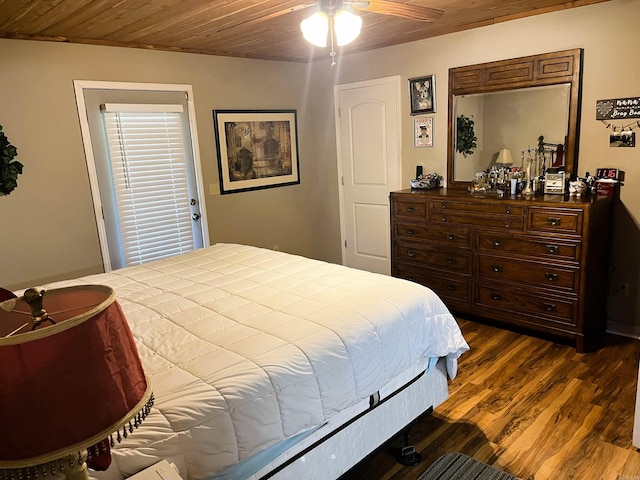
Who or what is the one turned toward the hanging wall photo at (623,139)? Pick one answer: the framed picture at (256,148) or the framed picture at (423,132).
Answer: the framed picture at (256,148)

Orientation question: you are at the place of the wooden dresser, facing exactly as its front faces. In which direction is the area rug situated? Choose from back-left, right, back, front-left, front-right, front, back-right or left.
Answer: front-left

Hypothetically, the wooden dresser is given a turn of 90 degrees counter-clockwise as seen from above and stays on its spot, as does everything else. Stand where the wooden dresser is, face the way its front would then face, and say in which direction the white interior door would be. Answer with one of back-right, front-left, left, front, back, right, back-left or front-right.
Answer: back

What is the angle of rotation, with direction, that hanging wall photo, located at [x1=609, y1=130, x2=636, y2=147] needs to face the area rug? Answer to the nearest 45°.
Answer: approximately 45° to its left

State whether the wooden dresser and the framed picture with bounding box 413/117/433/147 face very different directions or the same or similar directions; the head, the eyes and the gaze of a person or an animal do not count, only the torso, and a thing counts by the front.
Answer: same or similar directions

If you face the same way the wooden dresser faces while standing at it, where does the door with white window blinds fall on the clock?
The door with white window blinds is roughly at 1 o'clock from the wooden dresser.

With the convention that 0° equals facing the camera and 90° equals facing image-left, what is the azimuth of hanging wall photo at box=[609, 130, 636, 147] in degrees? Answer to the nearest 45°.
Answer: approximately 45°

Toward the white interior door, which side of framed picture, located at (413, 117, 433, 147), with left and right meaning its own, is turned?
right

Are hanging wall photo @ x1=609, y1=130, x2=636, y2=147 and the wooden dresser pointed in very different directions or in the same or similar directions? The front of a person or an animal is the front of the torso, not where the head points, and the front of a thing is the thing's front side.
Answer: same or similar directions

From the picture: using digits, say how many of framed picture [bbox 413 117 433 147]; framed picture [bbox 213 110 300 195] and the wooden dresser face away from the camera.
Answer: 0

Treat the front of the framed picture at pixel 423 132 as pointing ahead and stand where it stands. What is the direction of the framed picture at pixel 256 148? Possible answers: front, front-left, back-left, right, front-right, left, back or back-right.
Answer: front-right

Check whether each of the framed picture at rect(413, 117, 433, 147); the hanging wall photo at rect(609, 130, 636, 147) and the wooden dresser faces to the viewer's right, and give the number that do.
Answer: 0

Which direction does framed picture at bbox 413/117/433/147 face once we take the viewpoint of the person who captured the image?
facing the viewer and to the left of the viewer

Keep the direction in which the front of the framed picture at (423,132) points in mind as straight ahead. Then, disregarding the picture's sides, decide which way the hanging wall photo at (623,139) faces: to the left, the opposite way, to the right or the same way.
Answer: the same way

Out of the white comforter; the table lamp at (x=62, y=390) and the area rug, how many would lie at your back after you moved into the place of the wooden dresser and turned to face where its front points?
0

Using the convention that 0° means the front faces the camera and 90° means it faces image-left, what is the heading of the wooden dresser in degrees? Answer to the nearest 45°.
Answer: approximately 45°

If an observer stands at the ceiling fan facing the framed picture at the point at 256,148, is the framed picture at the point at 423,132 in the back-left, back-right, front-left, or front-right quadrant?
front-right
